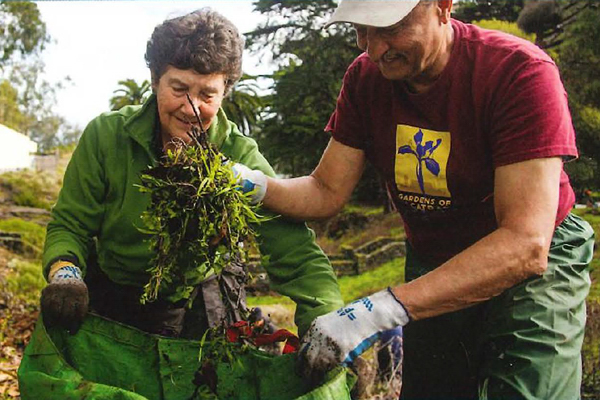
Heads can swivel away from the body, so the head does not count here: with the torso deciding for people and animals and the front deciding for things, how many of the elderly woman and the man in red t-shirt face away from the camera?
0

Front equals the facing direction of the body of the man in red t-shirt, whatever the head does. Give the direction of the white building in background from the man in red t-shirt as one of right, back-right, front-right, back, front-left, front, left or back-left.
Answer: right

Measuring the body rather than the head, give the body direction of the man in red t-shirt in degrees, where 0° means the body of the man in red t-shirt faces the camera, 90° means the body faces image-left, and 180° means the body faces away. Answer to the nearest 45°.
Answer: approximately 45°

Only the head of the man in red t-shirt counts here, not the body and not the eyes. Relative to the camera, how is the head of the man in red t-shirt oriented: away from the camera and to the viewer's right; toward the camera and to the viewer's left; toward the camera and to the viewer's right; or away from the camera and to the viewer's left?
toward the camera and to the viewer's left

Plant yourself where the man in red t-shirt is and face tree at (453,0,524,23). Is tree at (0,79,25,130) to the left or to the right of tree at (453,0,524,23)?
left

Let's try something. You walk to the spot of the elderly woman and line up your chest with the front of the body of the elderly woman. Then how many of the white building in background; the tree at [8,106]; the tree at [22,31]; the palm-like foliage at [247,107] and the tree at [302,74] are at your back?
5

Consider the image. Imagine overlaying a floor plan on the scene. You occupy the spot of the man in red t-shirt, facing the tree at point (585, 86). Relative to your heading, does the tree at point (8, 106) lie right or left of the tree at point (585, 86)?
left

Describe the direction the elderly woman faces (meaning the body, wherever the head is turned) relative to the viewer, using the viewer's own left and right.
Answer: facing the viewer

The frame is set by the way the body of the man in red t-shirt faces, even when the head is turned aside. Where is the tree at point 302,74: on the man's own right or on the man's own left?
on the man's own right

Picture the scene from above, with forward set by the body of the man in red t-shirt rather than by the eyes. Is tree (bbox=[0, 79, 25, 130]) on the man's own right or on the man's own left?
on the man's own right

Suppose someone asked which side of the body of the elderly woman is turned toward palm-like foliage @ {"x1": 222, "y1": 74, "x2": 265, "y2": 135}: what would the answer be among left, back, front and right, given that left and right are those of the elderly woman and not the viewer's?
back
